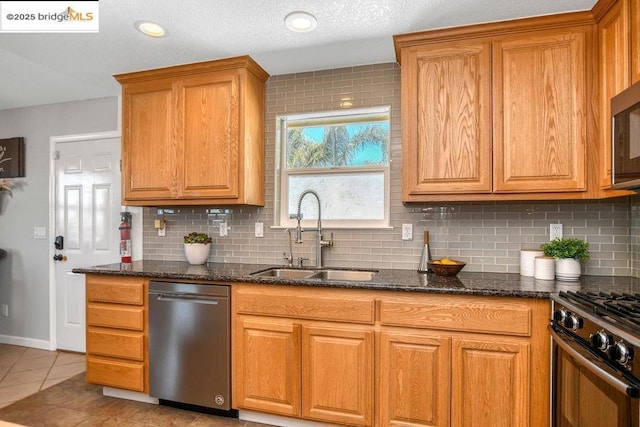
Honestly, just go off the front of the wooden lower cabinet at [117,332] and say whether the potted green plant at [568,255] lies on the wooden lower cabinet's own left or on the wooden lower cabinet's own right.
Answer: on the wooden lower cabinet's own left

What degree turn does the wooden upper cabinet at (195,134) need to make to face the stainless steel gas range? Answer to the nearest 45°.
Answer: approximately 90° to its left

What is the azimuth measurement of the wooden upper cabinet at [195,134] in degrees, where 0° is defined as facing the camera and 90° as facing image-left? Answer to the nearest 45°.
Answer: approximately 45°

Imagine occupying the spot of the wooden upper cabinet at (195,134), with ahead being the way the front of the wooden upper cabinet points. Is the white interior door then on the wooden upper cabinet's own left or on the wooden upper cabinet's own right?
on the wooden upper cabinet's own right

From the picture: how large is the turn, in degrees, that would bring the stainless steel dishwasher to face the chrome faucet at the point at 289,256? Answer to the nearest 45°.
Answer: approximately 135° to its left

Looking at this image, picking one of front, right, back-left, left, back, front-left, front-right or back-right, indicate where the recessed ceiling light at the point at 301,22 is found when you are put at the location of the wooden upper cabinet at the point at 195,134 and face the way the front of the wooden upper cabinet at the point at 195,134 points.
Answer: left

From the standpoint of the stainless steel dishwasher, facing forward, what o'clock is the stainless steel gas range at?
The stainless steel gas range is roughly at 9 o'clock from the stainless steel dishwasher.

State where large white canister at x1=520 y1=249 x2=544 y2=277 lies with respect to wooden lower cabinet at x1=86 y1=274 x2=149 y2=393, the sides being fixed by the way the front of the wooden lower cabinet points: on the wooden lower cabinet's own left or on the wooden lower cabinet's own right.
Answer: on the wooden lower cabinet's own left

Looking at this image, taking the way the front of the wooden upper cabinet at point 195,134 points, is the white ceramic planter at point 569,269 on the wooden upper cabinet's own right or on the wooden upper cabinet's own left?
on the wooden upper cabinet's own left

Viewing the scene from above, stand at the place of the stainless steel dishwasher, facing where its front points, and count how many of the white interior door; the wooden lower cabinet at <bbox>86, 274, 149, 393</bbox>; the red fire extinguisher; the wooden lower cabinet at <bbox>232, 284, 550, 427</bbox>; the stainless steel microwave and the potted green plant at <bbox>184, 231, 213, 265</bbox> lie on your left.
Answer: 2

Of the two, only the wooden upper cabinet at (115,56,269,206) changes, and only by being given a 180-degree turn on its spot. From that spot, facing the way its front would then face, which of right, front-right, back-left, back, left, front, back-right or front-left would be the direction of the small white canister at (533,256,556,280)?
right

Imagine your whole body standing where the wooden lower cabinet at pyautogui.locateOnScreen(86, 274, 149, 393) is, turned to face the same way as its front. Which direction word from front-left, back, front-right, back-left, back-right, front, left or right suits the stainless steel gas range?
left
